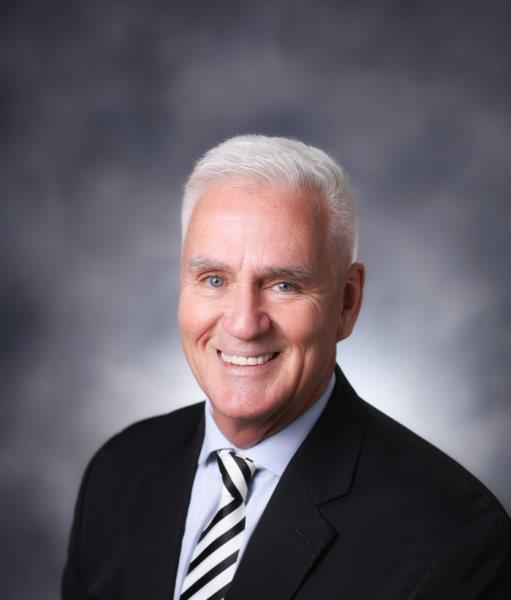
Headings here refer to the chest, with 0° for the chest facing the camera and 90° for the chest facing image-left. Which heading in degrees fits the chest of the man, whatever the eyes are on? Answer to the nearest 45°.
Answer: approximately 45°
